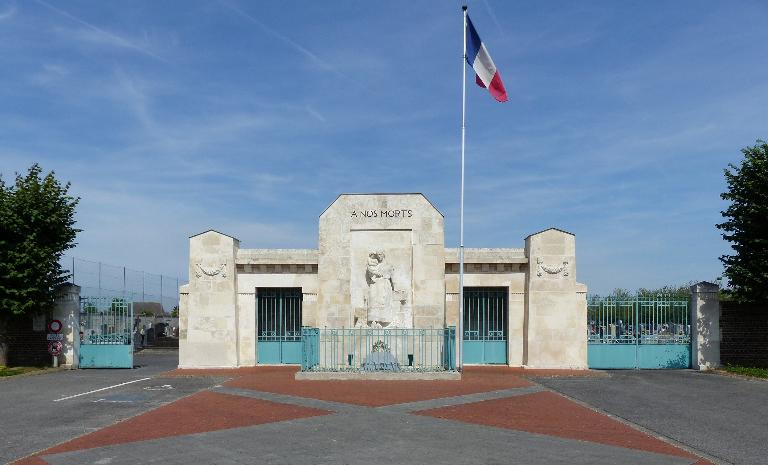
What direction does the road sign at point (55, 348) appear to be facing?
toward the camera

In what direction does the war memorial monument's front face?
toward the camera

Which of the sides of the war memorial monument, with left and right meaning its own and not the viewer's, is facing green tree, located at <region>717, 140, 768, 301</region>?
left

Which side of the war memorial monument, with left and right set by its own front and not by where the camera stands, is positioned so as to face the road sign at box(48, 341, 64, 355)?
right

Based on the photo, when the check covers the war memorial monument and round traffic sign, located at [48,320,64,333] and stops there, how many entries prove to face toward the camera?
2

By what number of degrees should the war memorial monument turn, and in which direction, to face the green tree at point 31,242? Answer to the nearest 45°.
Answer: approximately 90° to its right
